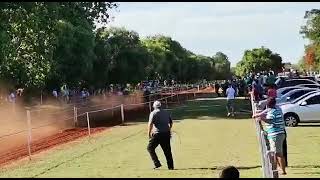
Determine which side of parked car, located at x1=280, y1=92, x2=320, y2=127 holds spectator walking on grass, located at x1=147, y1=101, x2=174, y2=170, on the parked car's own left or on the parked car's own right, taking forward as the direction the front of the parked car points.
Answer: on the parked car's own left

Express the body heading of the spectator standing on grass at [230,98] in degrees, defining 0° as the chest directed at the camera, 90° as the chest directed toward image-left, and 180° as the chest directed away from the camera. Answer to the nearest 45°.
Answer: approximately 180°

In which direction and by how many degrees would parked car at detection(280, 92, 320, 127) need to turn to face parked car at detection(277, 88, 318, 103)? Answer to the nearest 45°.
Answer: approximately 90° to its right

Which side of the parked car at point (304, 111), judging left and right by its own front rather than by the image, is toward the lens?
left

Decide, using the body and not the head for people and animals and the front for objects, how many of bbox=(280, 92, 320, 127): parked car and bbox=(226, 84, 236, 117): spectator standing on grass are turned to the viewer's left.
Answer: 1
